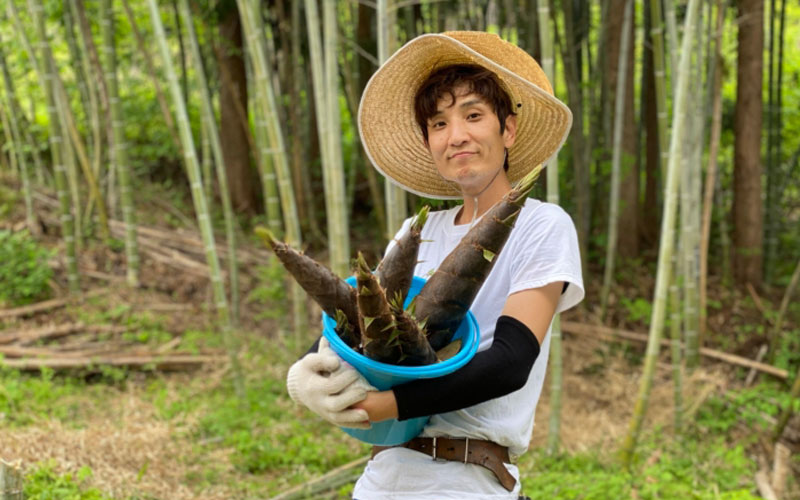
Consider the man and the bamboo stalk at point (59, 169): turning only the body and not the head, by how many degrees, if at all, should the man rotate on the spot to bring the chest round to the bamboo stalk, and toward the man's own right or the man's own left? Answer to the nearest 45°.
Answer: approximately 90° to the man's own right

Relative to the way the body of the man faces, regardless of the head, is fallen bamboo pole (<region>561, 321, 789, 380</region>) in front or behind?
behind

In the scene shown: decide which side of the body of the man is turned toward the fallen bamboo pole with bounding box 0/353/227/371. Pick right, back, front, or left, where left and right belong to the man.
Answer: right

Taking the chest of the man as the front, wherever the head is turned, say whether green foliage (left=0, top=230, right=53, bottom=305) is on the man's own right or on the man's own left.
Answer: on the man's own right

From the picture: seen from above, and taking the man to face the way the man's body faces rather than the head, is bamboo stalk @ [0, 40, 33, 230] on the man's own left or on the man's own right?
on the man's own right

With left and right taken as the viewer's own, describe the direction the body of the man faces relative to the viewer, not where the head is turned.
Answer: facing the viewer and to the left of the viewer
